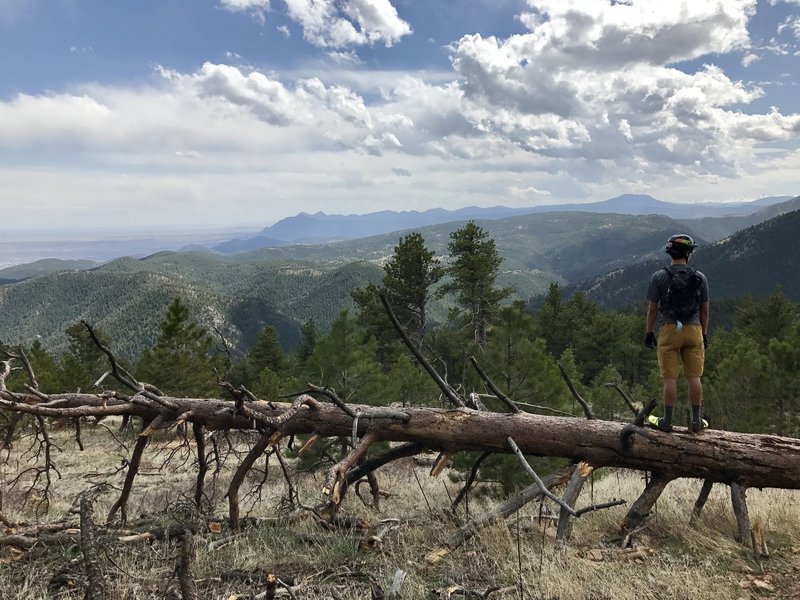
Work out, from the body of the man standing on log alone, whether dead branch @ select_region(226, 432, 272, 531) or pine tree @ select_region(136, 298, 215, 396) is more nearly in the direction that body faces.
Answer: the pine tree

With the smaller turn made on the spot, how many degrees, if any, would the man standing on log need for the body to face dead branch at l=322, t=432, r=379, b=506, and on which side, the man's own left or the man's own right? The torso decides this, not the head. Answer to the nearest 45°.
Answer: approximately 135° to the man's own left

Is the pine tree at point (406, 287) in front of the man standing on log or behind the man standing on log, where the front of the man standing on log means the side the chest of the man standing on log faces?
in front

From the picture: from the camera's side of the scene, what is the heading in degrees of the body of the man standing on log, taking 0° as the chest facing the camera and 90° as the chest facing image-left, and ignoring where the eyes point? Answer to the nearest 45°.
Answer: approximately 180°

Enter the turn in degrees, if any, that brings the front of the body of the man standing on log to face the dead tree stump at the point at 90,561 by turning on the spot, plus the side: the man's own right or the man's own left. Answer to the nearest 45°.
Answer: approximately 135° to the man's own left

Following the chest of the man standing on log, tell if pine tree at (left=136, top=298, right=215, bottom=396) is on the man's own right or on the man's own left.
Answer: on the man's own left

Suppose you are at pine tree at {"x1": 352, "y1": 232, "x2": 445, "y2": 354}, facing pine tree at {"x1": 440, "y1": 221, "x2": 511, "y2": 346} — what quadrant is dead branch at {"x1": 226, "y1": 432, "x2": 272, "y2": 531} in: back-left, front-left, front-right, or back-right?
back-right

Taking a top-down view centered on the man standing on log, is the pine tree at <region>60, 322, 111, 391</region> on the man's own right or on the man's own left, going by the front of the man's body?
on the man's own left

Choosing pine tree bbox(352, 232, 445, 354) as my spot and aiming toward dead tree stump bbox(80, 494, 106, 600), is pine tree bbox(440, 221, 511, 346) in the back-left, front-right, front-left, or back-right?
back-left
